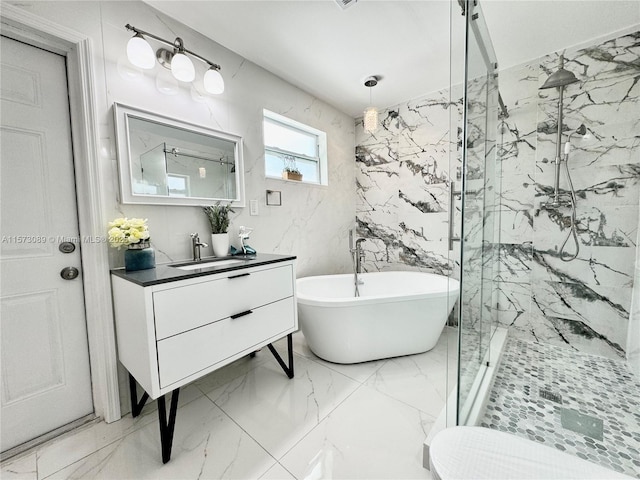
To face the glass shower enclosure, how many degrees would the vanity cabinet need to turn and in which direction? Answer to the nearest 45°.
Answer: approximately 45° to its left

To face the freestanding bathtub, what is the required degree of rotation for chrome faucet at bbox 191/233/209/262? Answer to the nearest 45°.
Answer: approximately 45° to its left

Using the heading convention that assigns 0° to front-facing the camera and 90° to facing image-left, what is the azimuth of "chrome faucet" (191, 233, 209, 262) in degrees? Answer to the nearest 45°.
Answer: approximately 315°

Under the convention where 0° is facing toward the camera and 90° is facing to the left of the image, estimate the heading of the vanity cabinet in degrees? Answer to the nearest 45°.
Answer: approximately 315°

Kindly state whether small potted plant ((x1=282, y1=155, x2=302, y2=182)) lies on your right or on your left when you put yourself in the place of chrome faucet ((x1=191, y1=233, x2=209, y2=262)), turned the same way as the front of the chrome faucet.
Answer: on your left

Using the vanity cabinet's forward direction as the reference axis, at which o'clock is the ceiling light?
The ceiling light is roughly at 10 o'clock from the vanity cabinet.
